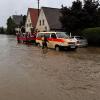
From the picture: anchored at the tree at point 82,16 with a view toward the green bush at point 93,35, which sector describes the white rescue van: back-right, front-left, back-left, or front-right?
front-right

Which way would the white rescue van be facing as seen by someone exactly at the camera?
facing the viewer and to the right of the viewer

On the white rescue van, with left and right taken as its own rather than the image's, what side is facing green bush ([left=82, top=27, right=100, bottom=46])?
left

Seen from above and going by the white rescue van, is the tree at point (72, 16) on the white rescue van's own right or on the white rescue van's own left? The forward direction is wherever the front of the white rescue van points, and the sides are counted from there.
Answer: on the white rescue van's own left
